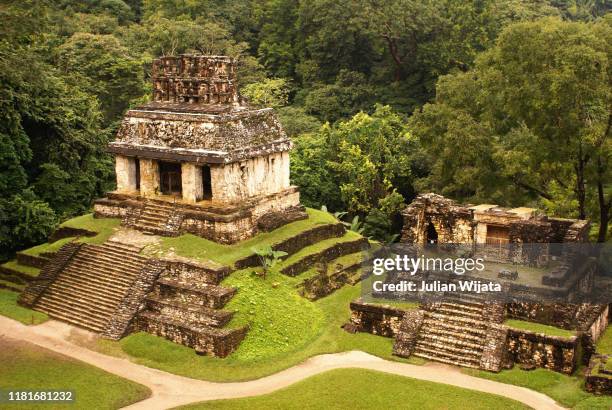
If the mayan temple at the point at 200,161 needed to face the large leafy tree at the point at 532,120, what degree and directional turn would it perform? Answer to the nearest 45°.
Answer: approximately 135° to its left

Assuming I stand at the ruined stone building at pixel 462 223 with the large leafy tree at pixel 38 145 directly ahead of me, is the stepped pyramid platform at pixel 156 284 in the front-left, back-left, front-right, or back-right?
front-left

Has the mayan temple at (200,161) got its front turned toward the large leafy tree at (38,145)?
no

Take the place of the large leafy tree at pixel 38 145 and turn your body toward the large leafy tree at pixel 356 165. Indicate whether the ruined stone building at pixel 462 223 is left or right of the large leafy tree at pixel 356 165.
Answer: right

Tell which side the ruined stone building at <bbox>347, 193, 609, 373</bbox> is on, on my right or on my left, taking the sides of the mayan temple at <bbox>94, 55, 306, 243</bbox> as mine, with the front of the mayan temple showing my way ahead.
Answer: on my left

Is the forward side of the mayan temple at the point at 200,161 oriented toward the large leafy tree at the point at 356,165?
no

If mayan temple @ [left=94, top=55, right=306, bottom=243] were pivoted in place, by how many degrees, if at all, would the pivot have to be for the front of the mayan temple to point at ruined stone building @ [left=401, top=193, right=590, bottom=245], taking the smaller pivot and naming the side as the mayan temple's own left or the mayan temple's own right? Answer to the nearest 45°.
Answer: approximately 90° to the mayan temple's own left
